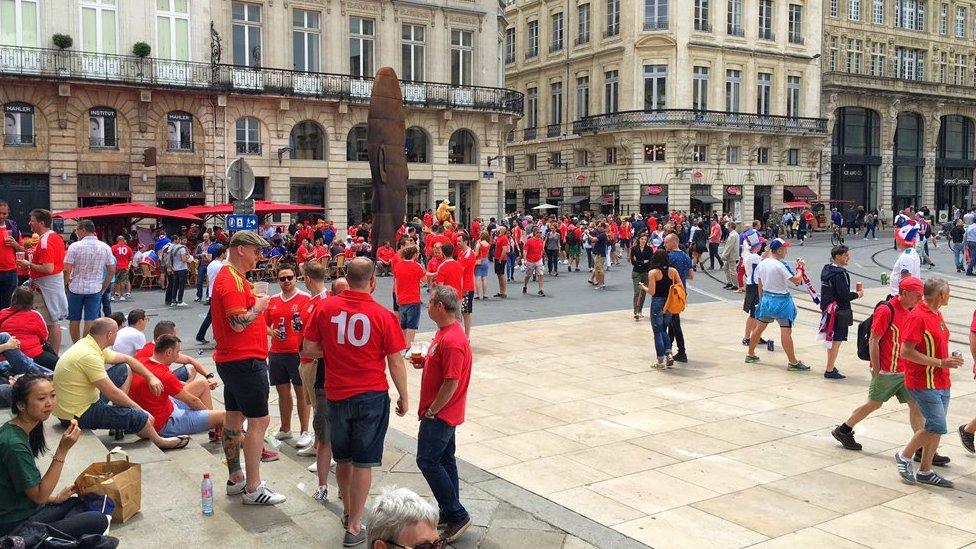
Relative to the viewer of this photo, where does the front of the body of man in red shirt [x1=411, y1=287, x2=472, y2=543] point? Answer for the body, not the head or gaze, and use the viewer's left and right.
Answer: facing to the left of the viewer

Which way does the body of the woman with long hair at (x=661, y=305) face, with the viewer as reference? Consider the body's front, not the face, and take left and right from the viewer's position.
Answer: facing away from the viewer

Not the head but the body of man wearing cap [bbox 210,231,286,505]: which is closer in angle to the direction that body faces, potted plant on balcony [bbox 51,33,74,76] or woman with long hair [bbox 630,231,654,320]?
the woman with long hair

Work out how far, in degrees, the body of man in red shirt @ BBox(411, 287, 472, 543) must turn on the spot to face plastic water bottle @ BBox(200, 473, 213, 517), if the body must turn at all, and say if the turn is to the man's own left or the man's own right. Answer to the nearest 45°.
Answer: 0° — they already face it

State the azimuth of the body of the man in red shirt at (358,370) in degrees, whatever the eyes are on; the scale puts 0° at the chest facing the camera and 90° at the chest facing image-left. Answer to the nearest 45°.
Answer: approximately 180°

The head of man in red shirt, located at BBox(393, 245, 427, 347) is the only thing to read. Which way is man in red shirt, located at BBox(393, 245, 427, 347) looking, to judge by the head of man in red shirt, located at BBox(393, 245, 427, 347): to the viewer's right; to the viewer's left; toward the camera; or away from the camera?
away from the camera

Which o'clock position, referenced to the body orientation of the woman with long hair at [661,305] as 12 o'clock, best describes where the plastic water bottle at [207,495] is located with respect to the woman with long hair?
The plastic water bottle is roughly at 7 o'clock from the woman with long hair.

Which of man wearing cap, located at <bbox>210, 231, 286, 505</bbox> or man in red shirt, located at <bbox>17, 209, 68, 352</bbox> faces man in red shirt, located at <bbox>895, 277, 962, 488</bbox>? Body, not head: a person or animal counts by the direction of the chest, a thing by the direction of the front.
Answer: the man wearing cap

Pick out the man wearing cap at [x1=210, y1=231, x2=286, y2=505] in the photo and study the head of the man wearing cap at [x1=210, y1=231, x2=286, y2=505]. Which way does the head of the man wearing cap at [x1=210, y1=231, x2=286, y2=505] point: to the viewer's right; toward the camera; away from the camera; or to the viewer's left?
to the viewer's right
